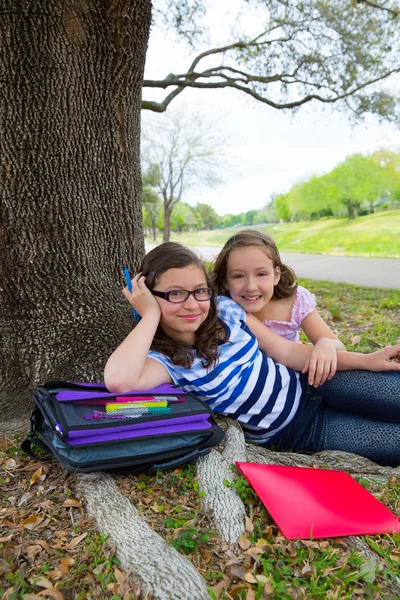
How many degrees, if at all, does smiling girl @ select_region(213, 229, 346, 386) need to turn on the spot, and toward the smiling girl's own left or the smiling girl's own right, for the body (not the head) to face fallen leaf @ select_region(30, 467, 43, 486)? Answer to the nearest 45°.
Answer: approximately 45° to the smiling girl's own right

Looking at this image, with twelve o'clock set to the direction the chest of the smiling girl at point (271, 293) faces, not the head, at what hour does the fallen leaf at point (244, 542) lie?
The fallen leaf is roughly at 12 o'clock from the smiling girl.

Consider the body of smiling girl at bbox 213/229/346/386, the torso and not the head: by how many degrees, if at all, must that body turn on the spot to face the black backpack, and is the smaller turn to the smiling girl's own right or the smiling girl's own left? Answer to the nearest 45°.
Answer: approximately 45° to the smiling girl's own right

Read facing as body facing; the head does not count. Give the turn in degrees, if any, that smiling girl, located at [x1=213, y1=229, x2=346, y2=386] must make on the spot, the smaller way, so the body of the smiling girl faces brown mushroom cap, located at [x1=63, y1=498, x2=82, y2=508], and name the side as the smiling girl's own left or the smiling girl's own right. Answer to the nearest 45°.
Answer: approximately 45° to the smiling girl's own right

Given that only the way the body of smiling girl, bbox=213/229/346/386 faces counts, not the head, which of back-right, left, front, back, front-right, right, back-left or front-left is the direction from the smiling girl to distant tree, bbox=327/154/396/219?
back

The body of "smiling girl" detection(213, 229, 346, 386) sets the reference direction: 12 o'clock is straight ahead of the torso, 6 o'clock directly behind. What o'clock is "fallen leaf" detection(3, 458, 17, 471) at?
The fallen leaf is roughly at 2 o'clock from the smiling girl.

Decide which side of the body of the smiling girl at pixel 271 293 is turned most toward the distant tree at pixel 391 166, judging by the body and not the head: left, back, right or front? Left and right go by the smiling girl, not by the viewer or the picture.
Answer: back

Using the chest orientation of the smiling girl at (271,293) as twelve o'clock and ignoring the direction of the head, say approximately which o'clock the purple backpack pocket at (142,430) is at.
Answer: The purple backpack pocket is roughly at 1 o'clock from the smiling girl.

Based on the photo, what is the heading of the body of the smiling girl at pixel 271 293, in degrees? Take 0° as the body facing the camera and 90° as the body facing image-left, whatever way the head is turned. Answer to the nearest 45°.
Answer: approximately 0°

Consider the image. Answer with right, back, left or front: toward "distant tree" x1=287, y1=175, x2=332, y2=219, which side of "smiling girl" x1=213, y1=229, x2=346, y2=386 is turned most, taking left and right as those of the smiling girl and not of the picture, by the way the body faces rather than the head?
back
